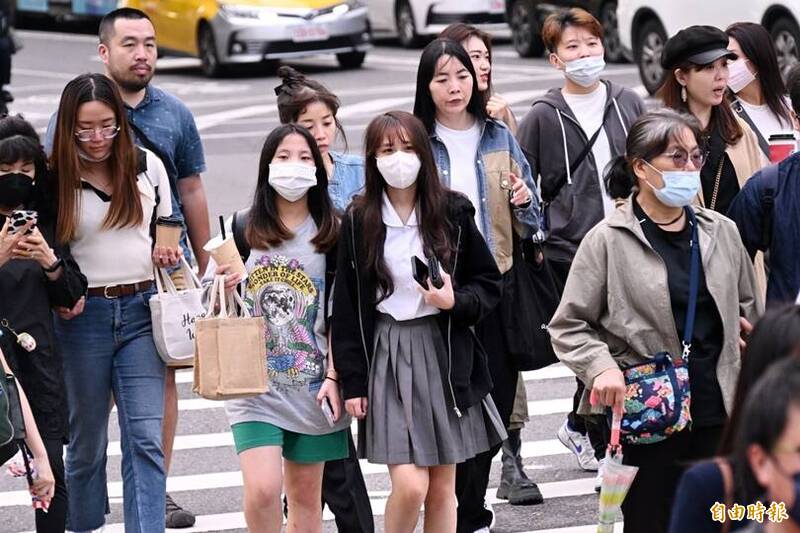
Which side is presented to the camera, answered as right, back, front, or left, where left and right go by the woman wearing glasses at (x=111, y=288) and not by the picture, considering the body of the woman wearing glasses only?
front

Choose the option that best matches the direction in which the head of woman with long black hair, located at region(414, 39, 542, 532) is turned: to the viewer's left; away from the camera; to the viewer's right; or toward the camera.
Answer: toward the camera

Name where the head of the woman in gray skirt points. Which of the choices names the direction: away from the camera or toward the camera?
toward the camera

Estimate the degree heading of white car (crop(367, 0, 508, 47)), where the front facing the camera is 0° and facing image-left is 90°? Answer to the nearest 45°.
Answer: approximately 315°

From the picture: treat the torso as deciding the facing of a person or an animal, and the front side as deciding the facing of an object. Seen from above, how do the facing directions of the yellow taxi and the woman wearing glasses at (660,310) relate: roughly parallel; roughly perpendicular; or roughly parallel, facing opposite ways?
roughly parallel

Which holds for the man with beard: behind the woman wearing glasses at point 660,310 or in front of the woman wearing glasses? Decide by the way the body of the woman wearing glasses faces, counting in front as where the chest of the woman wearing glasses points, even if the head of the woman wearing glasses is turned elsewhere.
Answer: behind

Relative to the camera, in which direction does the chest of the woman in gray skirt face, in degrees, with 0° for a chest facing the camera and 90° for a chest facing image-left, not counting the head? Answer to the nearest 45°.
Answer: approximately 0°

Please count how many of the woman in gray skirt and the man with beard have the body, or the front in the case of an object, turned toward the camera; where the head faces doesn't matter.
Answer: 2

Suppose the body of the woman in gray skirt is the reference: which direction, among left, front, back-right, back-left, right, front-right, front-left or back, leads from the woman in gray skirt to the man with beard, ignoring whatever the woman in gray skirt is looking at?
back-right

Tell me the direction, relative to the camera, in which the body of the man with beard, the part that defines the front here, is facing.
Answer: toward the camera
